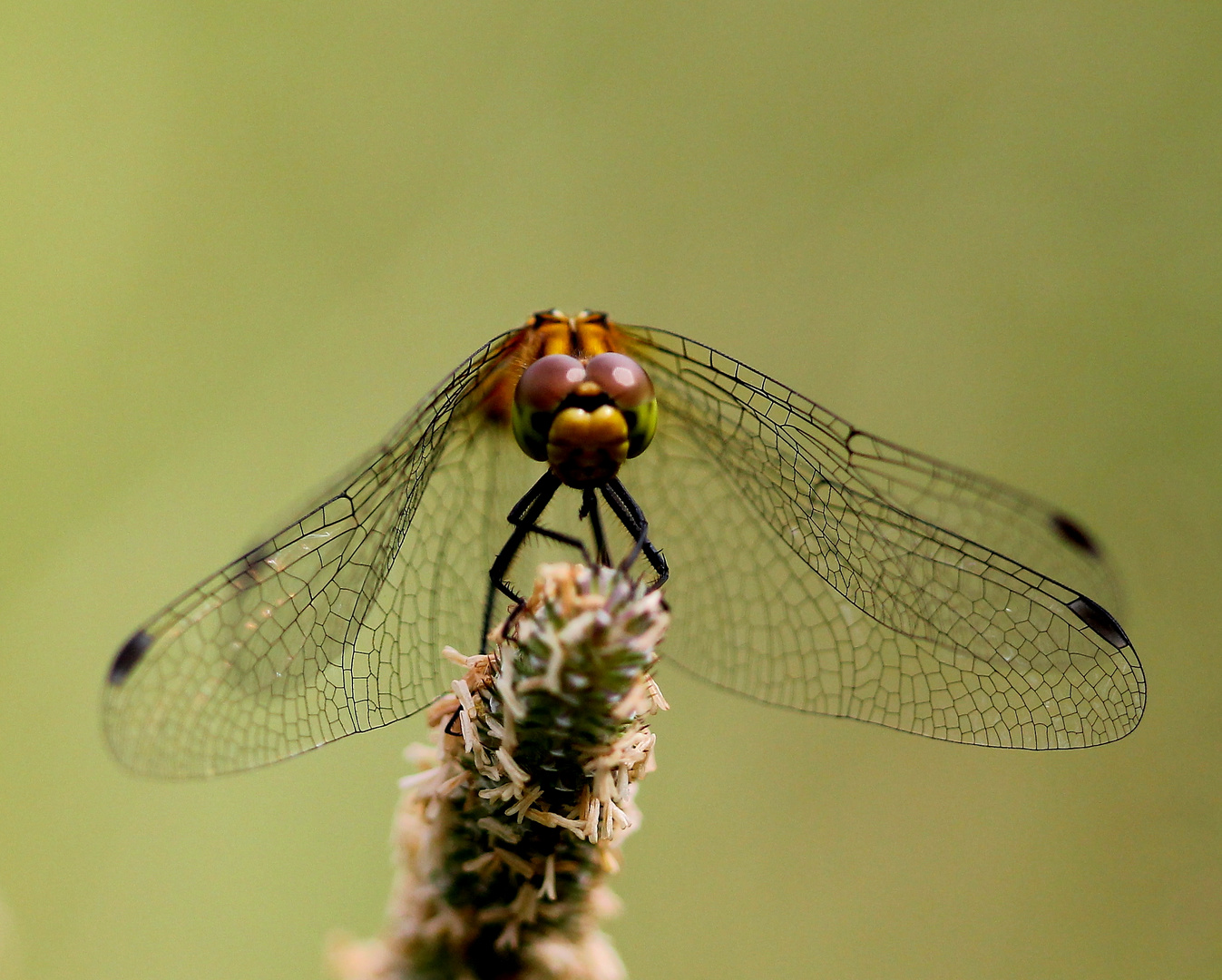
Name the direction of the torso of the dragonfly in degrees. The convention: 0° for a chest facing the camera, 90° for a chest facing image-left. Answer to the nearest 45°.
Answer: approximately 0°
